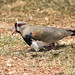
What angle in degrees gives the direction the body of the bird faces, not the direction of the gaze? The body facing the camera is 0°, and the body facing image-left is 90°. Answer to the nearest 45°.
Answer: approximately 90°
